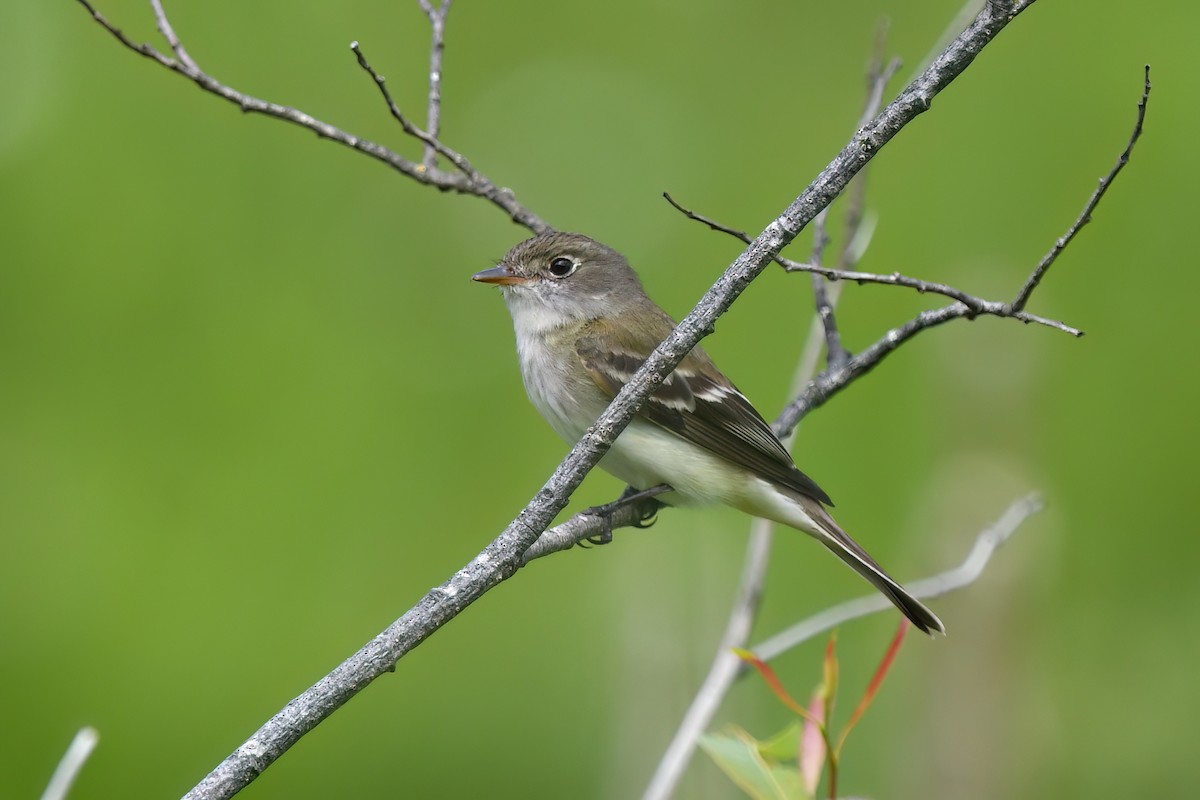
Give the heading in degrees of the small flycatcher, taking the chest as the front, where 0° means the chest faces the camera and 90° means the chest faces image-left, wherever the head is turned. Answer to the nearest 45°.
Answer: approximately 90°

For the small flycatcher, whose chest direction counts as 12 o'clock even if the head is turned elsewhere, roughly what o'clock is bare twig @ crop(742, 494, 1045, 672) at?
The bare twig is roughly at 7 o'clock from the small flycatcher.

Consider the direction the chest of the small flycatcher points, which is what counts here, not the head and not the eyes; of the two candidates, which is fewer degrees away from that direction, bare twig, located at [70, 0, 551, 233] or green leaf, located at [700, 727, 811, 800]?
the bare twig

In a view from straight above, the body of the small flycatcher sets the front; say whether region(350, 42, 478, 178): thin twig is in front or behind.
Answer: in front

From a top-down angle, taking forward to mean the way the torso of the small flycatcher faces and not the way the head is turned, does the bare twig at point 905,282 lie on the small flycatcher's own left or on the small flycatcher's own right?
on the small flycatcher's own left

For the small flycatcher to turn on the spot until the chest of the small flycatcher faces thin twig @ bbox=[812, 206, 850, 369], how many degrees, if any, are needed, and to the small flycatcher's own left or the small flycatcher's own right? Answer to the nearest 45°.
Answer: approximately 135° to the small flycatcher's own left

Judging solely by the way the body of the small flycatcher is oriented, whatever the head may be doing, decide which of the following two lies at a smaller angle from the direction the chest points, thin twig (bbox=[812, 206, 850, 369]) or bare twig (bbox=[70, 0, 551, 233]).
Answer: the bare twig

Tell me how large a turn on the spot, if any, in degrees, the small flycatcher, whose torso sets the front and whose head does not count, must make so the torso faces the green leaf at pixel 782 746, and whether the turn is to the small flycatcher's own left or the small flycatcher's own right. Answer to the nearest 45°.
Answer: approximately 135° to the small flycatcher's own left
